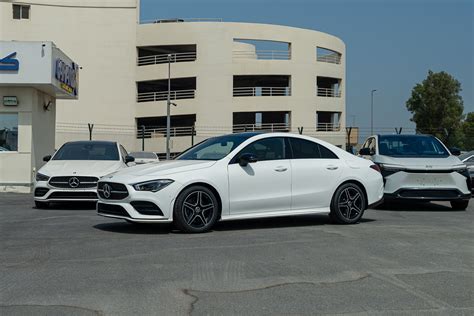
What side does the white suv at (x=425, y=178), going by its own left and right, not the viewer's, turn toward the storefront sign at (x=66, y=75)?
right

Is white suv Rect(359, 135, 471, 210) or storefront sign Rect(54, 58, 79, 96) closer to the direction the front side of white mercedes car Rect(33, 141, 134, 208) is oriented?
the white suv

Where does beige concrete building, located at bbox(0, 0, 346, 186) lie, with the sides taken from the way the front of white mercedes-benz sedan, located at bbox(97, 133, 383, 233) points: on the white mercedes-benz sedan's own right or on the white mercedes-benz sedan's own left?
on the white mercedes-benz sedan's own right

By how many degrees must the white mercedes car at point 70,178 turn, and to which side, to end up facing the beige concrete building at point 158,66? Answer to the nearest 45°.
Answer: approximately 180°

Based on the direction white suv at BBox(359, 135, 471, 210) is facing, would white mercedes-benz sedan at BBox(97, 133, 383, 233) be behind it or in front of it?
in front

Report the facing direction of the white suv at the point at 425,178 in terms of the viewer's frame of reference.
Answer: facing the viewer

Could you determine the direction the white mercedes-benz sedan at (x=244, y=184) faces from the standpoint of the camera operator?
facing the viewer and to the left of the viewer

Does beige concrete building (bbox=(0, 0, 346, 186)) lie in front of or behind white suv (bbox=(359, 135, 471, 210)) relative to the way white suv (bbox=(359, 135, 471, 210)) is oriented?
behind

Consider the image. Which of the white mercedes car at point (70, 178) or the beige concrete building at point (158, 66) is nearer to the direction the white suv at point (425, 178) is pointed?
the white mercedes car

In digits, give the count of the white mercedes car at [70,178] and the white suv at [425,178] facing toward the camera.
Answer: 2

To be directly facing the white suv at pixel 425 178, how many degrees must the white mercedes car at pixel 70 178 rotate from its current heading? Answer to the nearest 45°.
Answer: approximately 90° to its left

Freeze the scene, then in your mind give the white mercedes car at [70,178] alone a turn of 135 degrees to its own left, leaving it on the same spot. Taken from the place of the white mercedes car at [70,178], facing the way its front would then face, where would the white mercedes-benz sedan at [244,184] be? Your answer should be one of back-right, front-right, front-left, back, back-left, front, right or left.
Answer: right

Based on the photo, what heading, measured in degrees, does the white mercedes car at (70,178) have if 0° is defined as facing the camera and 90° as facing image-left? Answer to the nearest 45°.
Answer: approximately 0°
